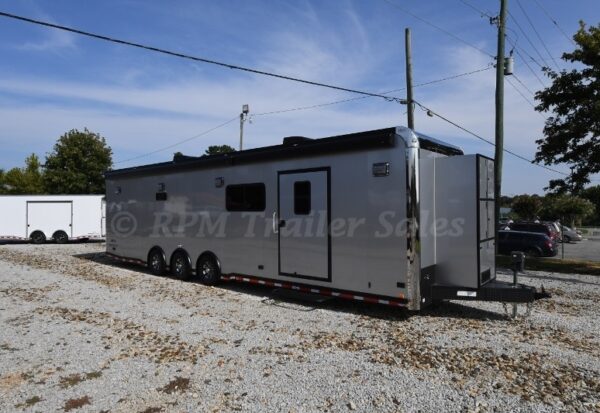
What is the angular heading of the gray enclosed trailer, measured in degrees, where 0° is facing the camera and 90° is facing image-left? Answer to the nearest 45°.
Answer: approximately 315°

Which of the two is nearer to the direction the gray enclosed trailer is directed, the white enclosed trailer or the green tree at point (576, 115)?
the green tree

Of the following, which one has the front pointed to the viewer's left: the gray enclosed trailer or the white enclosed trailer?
the white enclosed trailer

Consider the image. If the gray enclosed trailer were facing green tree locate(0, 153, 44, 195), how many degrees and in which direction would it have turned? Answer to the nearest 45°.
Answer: approximately 180°

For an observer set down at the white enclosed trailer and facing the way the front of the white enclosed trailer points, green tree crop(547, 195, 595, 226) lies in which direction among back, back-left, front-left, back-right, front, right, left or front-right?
back

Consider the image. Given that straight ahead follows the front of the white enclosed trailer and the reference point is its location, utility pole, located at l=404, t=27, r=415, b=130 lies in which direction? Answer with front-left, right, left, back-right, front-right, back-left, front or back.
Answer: back-left

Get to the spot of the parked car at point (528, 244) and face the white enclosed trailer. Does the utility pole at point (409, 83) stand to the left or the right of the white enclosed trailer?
left

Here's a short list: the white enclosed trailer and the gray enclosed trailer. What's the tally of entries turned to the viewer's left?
1

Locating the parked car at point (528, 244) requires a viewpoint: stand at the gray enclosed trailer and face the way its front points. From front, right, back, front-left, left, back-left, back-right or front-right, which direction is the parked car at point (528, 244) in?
left

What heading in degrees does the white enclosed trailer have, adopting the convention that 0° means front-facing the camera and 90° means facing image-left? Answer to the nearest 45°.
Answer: approximately 90°

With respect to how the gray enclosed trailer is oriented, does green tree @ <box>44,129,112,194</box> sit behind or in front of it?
behind
